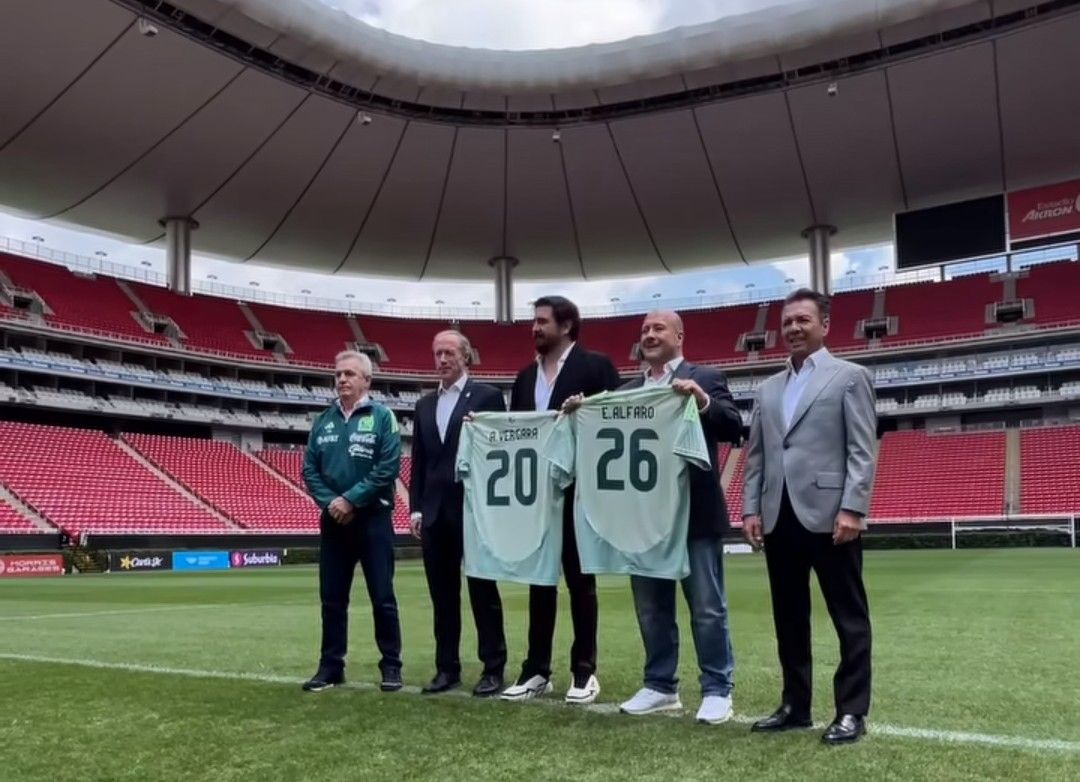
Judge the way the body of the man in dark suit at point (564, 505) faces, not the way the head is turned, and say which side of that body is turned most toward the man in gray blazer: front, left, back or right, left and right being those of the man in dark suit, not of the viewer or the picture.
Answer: left

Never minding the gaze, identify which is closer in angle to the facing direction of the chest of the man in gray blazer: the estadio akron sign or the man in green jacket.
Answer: the man in green jacket

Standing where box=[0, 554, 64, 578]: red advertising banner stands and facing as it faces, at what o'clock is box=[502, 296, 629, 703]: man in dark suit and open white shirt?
The man in dark suit and open white shirt is roughly at 12 o'clock from the red advertising banner.
